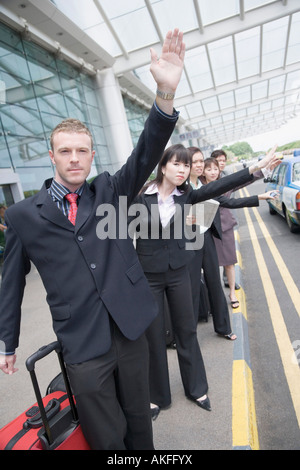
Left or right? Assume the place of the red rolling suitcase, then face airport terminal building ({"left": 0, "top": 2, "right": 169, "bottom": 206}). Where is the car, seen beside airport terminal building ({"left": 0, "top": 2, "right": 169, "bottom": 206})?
right

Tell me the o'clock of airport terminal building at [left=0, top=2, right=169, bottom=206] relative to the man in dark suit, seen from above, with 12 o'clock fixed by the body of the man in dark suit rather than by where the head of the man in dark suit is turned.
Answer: The airport terminal building is roughly at 6 o'clock from the man in dark suit.

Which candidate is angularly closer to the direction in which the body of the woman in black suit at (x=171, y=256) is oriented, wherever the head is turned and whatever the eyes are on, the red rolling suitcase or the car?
the red rolling suitcase

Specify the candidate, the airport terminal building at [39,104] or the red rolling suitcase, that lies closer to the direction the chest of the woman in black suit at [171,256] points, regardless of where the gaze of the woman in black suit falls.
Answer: the red rolling suitcase

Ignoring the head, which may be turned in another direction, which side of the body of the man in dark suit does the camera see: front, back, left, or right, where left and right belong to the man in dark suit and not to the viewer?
front

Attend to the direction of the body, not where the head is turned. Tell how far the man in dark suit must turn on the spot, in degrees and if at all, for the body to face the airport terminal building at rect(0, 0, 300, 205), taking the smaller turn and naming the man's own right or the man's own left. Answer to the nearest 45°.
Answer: approximately 180°

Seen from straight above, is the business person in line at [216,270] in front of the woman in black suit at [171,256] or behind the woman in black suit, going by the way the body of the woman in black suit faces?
behind

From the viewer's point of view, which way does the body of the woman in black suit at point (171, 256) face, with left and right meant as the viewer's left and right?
facing the viewer

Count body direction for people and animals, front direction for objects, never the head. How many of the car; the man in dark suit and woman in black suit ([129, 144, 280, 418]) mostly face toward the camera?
2
